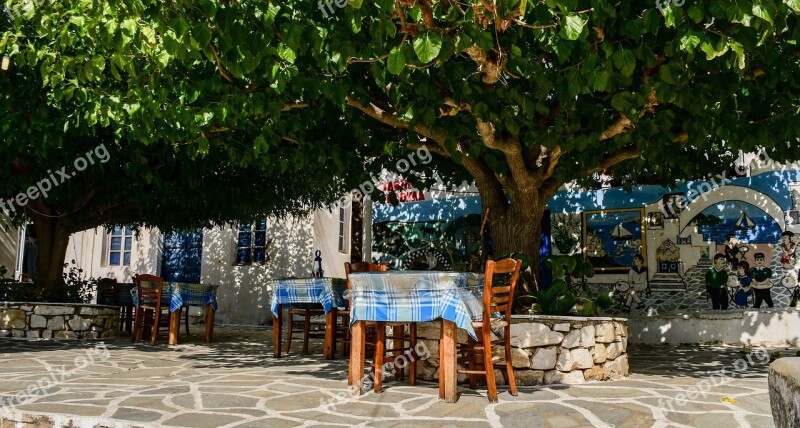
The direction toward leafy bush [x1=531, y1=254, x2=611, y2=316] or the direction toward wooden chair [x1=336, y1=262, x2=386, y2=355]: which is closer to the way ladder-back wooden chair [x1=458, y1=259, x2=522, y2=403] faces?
the wooden chair

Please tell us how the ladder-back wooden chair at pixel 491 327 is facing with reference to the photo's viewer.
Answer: facing away from the viewer and to the left of the viewer

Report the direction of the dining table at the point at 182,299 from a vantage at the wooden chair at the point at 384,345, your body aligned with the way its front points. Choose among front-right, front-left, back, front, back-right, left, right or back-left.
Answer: back

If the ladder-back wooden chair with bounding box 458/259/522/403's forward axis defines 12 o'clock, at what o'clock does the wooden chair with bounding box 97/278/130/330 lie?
The wooden chair is roughly at 12 o'clock from the ladder-back wooden chair.

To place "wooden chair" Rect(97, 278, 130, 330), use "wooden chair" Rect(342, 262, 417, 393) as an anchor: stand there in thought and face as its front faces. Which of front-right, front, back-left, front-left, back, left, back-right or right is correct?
back

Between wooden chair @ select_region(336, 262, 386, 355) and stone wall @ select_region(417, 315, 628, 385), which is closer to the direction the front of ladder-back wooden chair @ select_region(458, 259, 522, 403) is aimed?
the wooden chair

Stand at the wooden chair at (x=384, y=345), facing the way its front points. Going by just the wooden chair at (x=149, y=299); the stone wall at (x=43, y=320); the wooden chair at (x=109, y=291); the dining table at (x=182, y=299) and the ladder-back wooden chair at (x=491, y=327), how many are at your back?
4

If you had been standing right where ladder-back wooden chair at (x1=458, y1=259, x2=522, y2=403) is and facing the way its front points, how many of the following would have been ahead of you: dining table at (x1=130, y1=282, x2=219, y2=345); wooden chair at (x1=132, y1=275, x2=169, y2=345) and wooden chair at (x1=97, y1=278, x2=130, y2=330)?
3

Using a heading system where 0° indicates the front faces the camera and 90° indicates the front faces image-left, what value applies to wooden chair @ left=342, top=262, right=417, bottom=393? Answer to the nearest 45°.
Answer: approximately 315°

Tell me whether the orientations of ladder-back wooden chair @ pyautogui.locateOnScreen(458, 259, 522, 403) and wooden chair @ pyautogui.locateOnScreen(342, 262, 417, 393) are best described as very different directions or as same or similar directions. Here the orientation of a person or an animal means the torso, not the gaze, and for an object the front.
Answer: very different directions

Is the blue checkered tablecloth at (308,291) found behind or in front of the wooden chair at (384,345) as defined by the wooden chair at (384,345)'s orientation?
behind

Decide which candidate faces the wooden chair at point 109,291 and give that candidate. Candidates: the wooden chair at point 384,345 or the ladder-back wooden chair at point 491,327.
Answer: the ladder-back wooden chair
